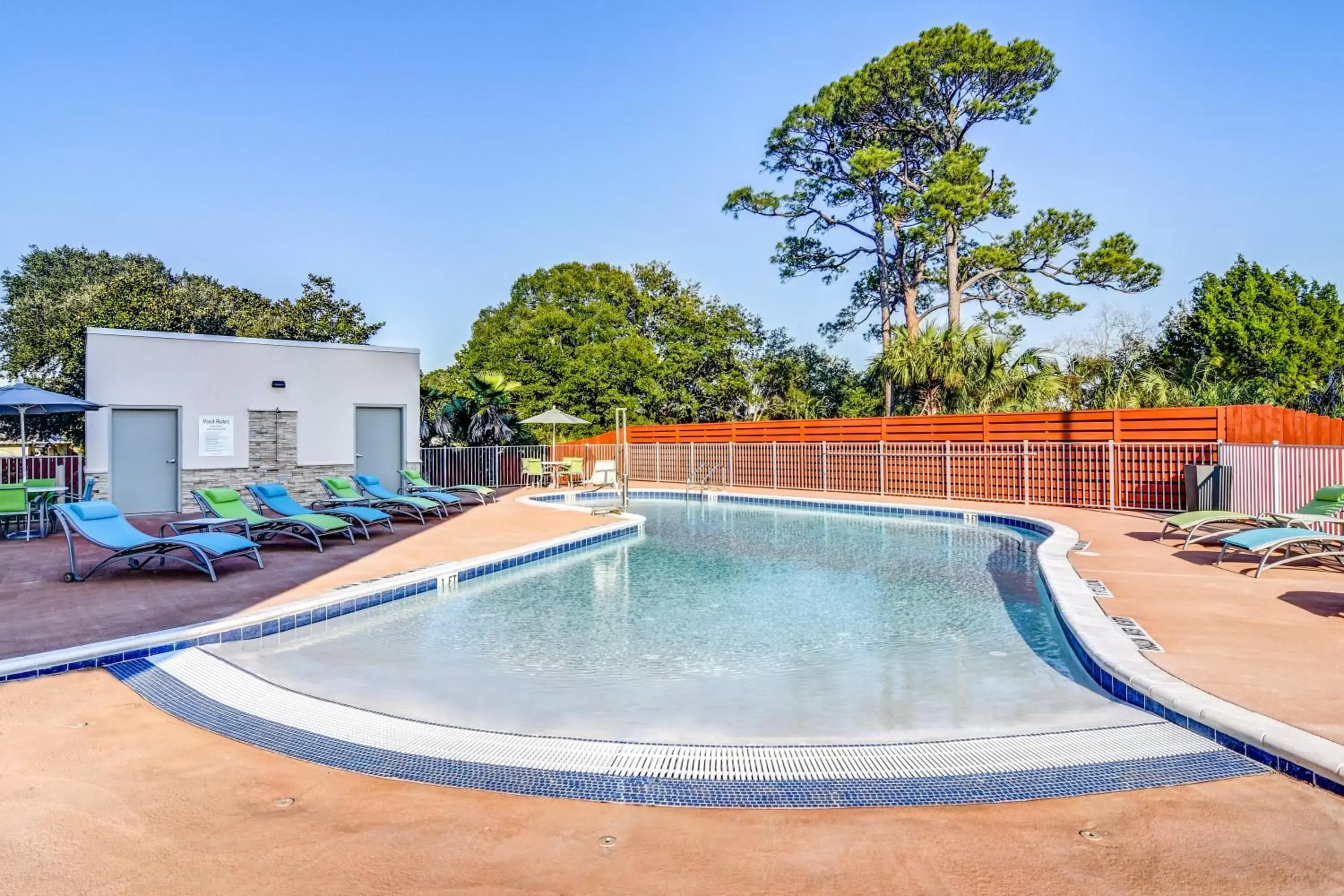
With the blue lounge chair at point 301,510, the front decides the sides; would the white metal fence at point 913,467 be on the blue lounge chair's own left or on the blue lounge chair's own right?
on the blue lounge chair's own left

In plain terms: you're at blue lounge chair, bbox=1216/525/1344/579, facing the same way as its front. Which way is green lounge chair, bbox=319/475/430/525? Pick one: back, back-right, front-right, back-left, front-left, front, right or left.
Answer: front-right

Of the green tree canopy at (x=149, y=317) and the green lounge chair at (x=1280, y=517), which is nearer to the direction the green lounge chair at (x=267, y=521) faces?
the green lounge chair

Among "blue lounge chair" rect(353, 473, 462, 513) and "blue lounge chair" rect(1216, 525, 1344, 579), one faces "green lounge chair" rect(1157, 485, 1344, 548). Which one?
"blue lounge chair" rect(353, 473, 462, 513)

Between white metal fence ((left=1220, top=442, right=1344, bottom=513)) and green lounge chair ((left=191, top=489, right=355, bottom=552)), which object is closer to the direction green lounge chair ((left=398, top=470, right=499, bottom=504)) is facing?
the white metal fence

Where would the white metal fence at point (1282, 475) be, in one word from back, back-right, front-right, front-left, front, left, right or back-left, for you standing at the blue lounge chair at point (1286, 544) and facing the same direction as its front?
back-right

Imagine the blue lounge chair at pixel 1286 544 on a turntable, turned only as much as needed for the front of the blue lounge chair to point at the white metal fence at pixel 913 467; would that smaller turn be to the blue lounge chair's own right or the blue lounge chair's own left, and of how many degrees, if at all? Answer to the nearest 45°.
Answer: approximately 90° to the blue lounge chair's own right

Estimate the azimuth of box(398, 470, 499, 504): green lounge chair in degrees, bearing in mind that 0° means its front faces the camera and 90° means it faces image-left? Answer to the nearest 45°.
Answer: approximately 315°

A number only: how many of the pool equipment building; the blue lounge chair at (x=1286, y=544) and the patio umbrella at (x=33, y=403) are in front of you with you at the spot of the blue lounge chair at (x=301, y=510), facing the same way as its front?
1

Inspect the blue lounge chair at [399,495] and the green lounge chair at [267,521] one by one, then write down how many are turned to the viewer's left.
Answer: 0

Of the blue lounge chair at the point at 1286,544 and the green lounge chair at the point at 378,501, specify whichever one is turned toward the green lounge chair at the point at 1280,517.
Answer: the green lounge chair at the point at 378,501

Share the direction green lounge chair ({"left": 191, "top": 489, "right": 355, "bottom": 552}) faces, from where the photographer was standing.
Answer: facing the viewer and to the right of the viewer

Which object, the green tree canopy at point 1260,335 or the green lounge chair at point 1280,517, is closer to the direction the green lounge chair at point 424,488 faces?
the green lounge chair

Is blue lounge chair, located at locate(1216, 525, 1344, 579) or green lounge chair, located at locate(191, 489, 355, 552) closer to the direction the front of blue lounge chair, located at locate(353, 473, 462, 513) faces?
the blue lounge chair

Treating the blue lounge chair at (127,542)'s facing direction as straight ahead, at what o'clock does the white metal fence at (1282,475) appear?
The white metal fence is roughly at 11 o'clock from the blue lounge chair.
